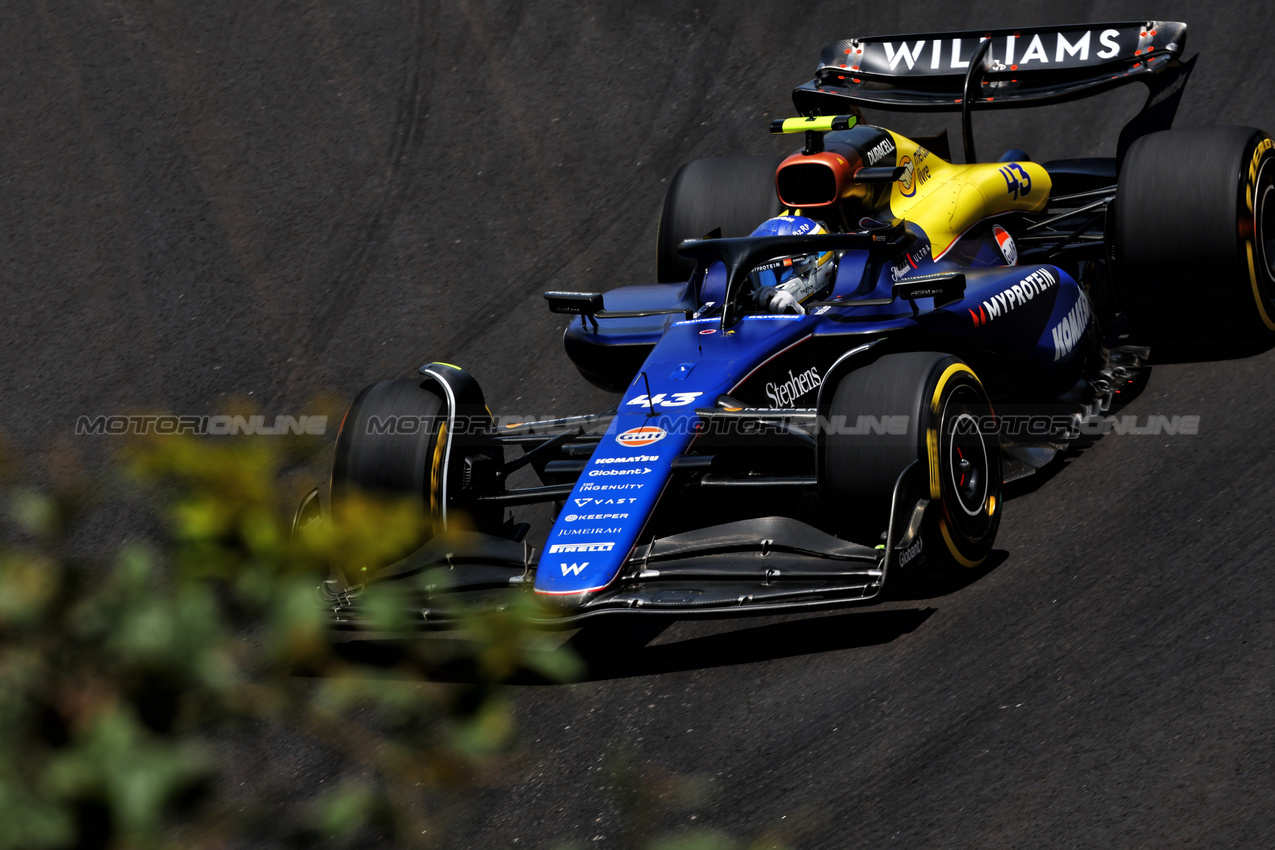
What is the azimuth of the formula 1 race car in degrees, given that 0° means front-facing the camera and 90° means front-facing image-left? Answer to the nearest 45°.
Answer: approximately 45°
